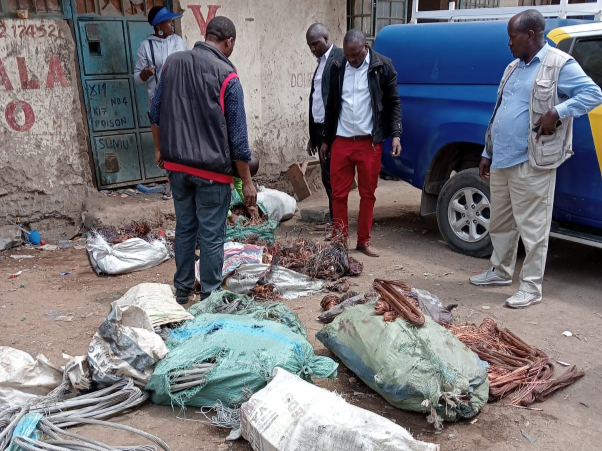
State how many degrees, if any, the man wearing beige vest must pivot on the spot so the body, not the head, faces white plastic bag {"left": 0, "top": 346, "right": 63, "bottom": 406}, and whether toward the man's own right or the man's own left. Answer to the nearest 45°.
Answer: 0° — they already face it

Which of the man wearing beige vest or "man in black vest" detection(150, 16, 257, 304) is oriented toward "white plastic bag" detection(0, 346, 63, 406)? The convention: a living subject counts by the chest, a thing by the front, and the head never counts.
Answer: the man wearing beige vest

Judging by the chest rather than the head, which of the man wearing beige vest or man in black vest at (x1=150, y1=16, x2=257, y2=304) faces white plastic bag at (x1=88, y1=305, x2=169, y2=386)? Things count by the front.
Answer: the man wearing beige vest

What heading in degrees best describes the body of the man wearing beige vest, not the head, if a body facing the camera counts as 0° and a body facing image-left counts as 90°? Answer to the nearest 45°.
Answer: approximately 45°

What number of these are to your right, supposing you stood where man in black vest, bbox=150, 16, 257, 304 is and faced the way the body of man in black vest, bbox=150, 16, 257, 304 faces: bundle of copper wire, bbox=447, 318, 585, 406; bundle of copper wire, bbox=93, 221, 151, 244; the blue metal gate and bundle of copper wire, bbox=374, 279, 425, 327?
2

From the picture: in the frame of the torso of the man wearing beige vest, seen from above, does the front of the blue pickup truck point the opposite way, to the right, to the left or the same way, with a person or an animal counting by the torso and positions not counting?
to the left

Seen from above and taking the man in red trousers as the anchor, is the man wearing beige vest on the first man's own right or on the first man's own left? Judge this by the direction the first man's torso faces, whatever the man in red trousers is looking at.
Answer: on the first man's own left

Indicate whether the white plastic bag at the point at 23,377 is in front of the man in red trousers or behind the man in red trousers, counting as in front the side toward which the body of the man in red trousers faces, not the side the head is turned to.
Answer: in front

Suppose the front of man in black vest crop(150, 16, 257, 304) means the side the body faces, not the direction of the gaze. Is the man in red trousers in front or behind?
in front

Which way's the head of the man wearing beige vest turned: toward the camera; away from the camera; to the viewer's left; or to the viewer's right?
to the viewer's left

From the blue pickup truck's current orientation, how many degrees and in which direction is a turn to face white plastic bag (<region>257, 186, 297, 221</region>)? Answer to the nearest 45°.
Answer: approximately 135° to its right

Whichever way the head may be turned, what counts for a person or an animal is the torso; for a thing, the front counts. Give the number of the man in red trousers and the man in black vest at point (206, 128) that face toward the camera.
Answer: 1

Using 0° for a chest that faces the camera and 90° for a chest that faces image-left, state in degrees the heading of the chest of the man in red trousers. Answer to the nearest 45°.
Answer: approximately 0°

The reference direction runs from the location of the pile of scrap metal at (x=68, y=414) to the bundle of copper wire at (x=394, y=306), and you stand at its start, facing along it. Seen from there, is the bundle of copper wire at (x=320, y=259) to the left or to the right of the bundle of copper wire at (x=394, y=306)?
left

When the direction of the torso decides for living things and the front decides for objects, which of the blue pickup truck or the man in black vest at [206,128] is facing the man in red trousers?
the man in black vest

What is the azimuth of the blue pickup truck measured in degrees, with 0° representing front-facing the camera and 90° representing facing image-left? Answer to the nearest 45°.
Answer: approximately 315°
